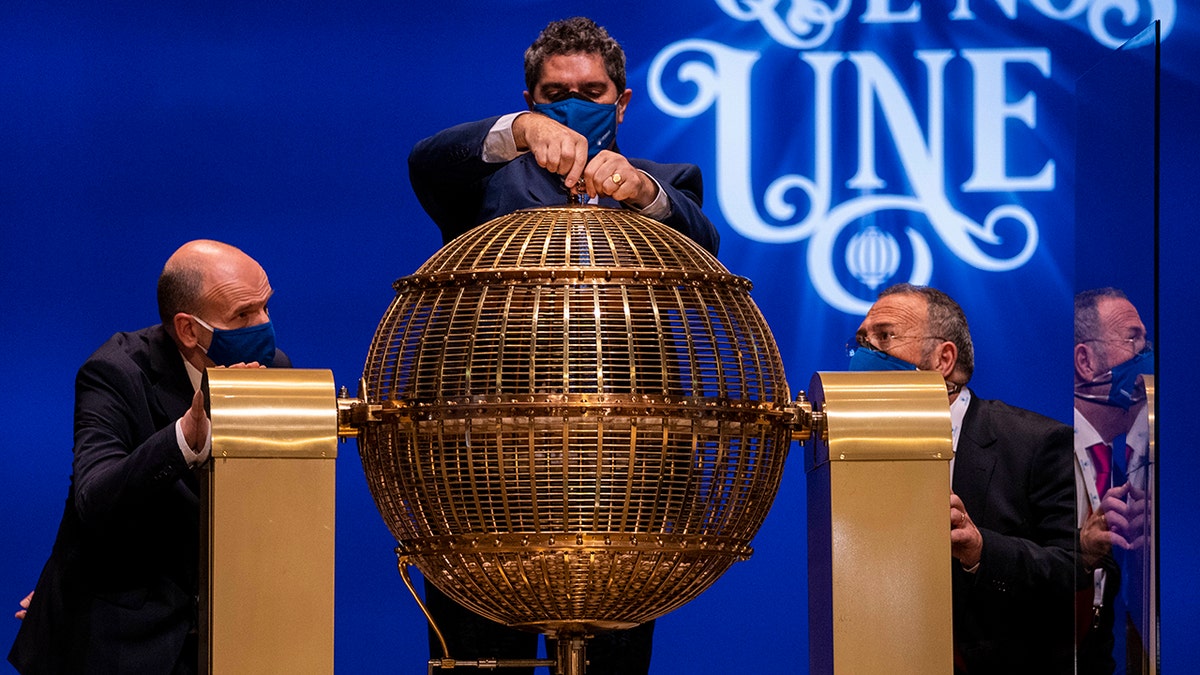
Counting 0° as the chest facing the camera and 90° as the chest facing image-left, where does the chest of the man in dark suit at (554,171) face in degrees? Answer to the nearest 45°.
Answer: approximately 0°

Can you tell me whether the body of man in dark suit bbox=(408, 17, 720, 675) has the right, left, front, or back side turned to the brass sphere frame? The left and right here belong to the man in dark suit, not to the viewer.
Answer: front

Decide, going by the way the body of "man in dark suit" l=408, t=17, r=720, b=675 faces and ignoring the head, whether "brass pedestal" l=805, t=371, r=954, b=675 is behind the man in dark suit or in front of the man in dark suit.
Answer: in front

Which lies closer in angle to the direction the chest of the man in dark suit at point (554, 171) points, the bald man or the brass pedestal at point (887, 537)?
the brass pedestal

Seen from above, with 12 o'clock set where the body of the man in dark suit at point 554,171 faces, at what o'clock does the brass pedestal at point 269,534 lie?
The brass pedestal is roughly at 1 o'clock from the man in dark suit.

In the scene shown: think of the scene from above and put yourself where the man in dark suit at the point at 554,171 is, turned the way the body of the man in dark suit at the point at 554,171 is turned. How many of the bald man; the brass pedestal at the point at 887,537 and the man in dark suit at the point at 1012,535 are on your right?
1

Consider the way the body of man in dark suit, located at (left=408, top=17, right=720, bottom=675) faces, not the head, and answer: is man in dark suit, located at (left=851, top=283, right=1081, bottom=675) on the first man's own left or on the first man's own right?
on the first man's own left

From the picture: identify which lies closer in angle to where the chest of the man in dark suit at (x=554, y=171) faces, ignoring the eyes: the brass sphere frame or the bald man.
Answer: the brass sphere frame
